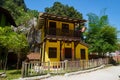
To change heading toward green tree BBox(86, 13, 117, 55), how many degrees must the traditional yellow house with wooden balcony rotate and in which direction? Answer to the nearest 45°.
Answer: approximately 135° to its left

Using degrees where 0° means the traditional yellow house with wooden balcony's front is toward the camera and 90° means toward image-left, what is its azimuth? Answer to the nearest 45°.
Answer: approximately 0°

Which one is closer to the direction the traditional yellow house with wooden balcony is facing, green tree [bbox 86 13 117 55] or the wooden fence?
the wooden fence

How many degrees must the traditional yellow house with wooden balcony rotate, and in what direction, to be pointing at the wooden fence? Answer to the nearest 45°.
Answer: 0° — it already faces it
